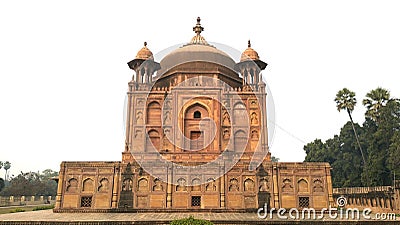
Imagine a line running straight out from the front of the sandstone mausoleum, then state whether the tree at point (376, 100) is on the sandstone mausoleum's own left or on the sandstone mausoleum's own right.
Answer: on the sandstone mausoleum's own left

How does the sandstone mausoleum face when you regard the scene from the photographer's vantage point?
facing the viewer

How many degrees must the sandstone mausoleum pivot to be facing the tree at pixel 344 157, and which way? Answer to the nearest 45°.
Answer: approximately 135° to its left
